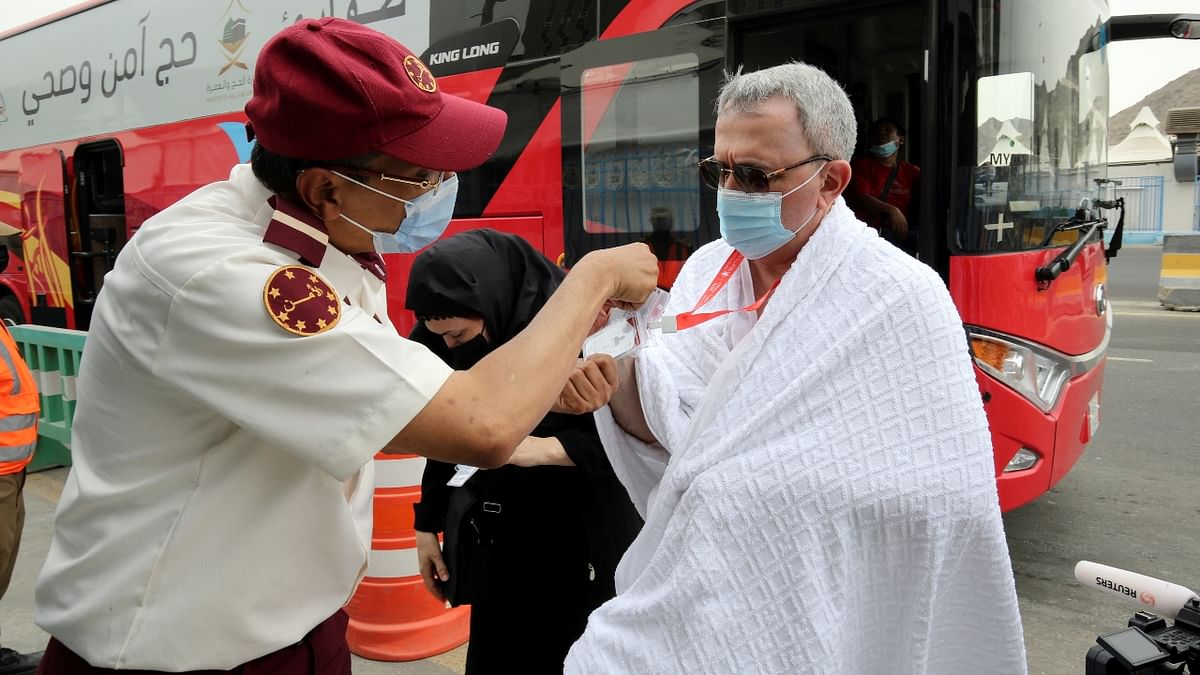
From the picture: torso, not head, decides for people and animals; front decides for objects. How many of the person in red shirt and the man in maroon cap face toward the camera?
1

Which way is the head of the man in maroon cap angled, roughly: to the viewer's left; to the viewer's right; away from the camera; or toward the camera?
to the viewer's right

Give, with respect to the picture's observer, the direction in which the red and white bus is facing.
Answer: facing the viewer and to the right of the viewer

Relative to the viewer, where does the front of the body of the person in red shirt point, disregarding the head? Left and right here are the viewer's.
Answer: facing the viewer

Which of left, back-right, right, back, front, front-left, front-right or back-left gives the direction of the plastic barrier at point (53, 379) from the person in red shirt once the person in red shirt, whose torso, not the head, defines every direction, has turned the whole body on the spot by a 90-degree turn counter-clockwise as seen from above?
back

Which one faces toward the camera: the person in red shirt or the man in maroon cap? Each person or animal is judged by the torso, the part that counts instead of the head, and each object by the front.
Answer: the person in red shirt

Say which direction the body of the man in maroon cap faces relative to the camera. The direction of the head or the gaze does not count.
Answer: to the viewer's right

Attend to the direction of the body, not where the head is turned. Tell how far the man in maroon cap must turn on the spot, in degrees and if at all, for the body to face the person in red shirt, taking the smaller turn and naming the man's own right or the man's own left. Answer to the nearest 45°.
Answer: approximately 45° to the man's own left

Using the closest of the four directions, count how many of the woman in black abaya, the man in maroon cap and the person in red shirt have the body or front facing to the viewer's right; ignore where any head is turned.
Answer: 1

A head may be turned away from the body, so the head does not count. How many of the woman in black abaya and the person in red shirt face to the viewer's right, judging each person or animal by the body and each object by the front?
0

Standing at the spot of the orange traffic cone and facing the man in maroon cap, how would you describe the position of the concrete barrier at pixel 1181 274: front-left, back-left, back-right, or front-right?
back-left
